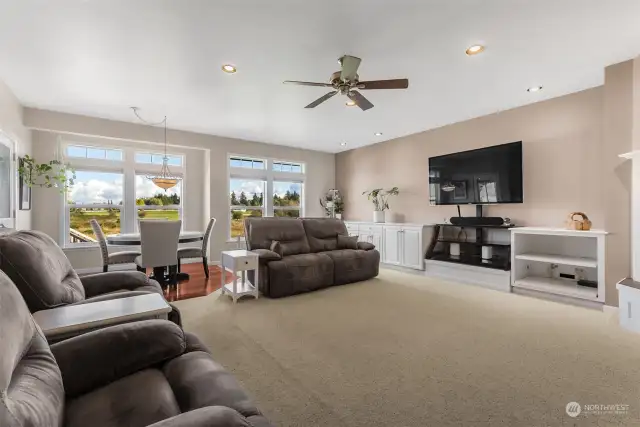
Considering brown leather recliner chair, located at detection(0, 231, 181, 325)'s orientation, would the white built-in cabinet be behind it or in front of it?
in front

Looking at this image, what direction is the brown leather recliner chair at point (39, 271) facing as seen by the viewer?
to the viewer's right

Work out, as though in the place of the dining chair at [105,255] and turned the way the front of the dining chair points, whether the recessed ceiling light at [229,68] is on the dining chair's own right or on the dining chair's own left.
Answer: on the dining chair's own right

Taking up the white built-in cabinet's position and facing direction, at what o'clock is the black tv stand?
The black tv stand is roughly at 8 o'clock from the white built-in cabinet.

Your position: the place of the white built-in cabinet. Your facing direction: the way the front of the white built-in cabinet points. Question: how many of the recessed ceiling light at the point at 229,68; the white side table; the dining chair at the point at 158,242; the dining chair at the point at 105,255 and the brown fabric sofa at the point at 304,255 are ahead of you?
5

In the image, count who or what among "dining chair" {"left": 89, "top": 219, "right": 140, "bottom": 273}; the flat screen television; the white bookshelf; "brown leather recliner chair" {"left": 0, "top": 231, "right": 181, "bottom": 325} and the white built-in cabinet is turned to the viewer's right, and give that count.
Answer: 2

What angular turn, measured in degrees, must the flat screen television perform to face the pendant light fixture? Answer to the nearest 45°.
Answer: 0° — it already faces it

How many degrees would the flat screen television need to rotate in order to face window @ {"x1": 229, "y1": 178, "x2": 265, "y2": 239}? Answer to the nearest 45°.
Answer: approximately 45° to its right

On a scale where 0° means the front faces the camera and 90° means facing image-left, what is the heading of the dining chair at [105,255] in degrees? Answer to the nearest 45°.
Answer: approximately 270°

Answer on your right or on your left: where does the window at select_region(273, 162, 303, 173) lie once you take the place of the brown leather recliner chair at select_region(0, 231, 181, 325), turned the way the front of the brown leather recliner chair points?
on your left

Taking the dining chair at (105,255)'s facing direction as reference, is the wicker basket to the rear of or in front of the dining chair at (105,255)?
in front

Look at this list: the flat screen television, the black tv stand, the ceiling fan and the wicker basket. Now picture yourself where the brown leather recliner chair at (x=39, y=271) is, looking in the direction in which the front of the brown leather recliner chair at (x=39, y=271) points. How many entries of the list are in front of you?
4

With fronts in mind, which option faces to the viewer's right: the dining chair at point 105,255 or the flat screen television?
the dining chair

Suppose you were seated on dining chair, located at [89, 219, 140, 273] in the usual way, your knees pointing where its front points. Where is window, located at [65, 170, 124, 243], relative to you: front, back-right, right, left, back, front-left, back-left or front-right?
left

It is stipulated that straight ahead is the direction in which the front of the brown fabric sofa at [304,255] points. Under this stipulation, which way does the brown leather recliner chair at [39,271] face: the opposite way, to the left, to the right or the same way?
to the left

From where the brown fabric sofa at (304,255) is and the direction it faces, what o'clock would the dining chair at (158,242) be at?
The dining chair is roughly at 4 o'clock from the brown fabric sofa.
